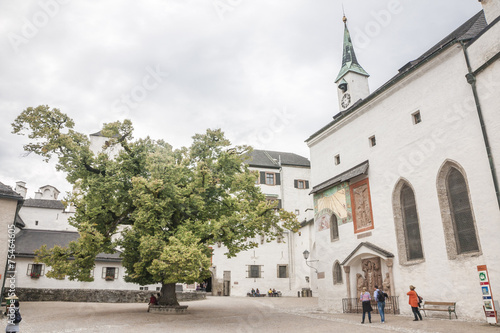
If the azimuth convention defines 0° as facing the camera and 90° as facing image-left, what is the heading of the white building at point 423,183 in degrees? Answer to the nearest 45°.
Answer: approximately 45°

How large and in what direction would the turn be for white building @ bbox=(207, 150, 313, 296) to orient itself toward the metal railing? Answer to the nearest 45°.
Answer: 0° — it already faces it

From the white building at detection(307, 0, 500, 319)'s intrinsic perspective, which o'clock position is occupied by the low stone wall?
The low stone wall is roughly at 2 o'clock from the white building.

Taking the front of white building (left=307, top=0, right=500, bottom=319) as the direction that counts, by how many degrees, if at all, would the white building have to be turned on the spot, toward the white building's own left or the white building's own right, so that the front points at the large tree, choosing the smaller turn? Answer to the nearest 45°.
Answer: approximately 45° to the white building's own right

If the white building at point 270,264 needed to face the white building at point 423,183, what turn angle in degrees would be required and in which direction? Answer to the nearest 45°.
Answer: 0° — it already faces it

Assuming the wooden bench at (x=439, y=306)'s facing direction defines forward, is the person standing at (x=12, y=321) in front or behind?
in front

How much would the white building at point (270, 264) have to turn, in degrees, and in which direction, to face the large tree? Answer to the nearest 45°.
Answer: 0° — it already faces it

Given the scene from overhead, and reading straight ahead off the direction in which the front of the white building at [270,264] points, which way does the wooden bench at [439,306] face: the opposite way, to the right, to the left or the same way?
to the right

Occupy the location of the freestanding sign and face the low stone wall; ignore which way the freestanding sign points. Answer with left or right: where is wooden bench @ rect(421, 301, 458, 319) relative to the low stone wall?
right

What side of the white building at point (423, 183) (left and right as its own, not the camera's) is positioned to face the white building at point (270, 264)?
right
